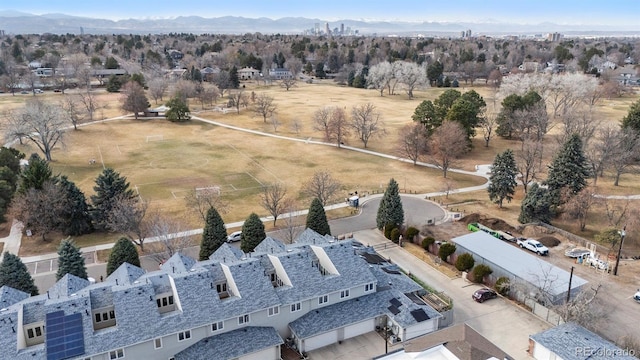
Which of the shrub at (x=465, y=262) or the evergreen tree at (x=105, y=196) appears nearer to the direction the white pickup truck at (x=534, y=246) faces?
the shrub

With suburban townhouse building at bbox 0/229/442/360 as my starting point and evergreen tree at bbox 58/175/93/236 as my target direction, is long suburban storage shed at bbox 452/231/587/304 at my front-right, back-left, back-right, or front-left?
back-right

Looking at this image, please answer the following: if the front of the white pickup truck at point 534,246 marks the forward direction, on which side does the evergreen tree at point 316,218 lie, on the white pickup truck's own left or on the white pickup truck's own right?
on the white pickup truck's own right

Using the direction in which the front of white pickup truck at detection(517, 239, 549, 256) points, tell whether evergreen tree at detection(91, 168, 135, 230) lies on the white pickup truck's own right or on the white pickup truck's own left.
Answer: on the white pickup truck's own right
